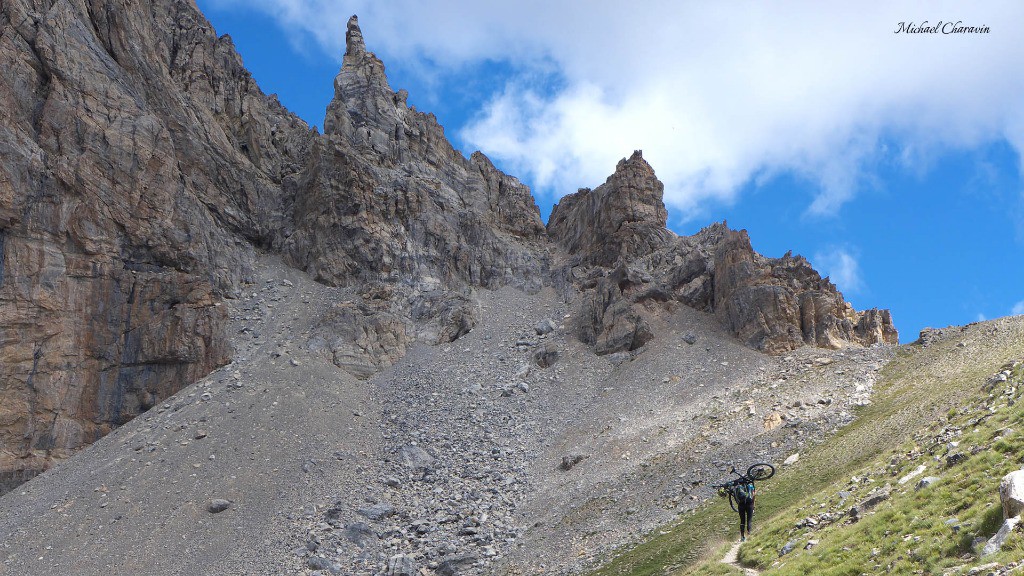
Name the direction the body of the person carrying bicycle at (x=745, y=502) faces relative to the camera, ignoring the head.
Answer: away from the camera

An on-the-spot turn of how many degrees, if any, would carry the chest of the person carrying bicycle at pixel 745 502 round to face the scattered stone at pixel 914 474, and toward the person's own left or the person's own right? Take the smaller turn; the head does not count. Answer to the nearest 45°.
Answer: approximately 135° to the person's own right

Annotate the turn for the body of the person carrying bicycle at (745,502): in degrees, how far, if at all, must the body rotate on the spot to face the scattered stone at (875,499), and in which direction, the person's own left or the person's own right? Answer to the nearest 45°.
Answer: approximately 135° to the person's own right

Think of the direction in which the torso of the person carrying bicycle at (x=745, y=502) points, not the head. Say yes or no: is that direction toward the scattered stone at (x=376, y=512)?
no

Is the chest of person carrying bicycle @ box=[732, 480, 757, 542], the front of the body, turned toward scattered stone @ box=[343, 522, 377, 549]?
no

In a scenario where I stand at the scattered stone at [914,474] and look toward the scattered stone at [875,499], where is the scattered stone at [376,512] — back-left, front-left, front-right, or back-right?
front-right

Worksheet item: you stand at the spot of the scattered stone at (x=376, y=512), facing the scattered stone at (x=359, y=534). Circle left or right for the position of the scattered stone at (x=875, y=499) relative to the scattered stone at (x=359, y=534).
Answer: left
